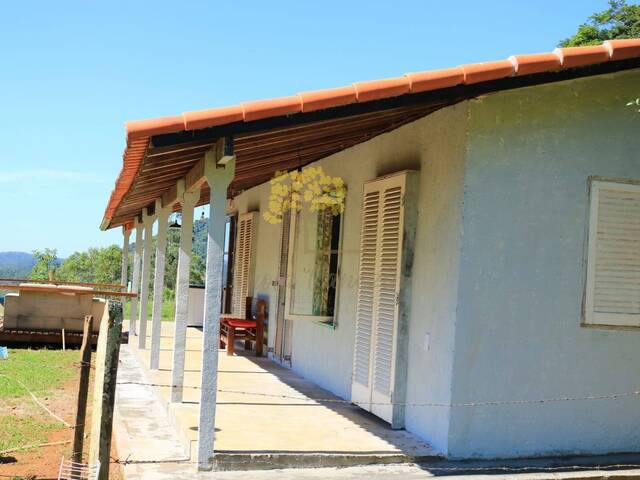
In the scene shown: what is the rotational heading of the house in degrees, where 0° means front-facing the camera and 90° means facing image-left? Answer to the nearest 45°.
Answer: approximately 45°

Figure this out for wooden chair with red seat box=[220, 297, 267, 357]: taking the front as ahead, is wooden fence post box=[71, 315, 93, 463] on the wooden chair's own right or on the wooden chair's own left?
on the wooden chair's own left

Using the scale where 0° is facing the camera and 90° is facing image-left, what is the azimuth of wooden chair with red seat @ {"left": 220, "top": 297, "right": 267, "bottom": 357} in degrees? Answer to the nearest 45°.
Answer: approximately 90°

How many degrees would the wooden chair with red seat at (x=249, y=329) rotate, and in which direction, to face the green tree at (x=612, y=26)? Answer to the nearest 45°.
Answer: approximately 135° to its right
